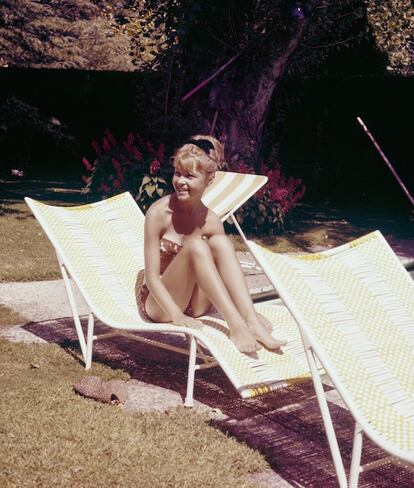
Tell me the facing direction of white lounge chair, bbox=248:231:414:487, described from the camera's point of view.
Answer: facing the viewer and to the right of the viewer

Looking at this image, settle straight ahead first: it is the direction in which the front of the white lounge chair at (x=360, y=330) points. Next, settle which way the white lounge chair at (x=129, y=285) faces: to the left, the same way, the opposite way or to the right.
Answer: the same way

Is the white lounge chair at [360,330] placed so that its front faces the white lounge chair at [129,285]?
no

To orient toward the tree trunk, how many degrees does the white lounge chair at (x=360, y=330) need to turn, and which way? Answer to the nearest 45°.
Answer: approximately 135° to its left

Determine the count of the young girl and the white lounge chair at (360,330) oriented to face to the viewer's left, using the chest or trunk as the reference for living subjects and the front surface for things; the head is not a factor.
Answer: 0

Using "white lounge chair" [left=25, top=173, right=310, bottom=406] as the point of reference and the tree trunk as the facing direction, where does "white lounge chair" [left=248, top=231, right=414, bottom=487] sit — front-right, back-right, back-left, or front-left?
back-right

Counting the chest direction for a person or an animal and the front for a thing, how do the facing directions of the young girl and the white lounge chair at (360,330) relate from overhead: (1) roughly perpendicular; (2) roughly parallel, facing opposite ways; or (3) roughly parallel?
roughly parallel

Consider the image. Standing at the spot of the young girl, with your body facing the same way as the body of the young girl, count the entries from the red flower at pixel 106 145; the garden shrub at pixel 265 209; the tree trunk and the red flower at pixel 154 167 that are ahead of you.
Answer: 0

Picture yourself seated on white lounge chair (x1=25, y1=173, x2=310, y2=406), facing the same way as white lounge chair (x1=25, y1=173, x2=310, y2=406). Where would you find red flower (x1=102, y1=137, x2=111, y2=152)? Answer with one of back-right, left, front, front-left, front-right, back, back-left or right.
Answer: back-left

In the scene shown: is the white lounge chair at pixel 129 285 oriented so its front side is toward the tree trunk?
no

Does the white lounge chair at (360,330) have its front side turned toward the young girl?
no

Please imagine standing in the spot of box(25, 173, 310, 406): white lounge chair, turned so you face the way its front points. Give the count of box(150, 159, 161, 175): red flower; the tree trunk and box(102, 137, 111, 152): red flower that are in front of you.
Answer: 0

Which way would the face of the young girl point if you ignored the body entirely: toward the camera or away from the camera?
toward the camera

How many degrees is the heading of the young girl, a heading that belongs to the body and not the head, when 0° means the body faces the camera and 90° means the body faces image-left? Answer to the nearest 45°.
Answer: approximately 315°

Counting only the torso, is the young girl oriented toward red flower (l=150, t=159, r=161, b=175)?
no
